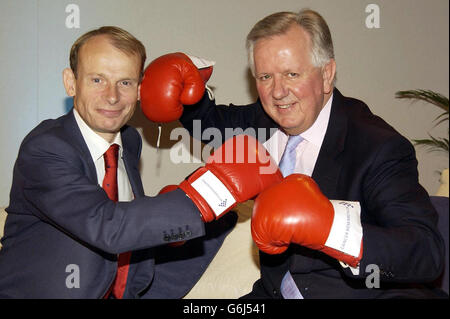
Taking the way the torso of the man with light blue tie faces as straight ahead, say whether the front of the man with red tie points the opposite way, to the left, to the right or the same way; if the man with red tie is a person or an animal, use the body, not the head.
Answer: to the left

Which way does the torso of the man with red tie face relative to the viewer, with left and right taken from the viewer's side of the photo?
facing the viewer and to the right of the viewer

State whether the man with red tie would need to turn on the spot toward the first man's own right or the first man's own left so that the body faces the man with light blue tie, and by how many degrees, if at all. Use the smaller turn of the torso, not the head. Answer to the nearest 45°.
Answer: approximately 45° to the first man's own left

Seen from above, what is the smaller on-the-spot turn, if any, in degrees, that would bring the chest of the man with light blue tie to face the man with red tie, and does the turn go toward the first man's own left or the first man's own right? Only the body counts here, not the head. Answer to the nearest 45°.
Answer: approximately 45° to the first man's own right

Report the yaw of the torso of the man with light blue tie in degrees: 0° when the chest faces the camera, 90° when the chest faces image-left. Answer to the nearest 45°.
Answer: approximately 45°

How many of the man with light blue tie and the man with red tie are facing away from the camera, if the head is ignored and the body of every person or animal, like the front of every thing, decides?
0
